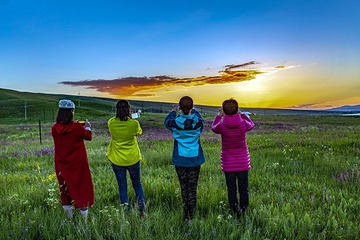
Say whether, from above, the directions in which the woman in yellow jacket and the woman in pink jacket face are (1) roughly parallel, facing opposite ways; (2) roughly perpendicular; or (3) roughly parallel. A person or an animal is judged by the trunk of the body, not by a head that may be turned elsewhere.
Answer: roughly parallel

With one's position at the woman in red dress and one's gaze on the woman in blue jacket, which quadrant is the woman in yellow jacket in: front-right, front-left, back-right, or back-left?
front-left

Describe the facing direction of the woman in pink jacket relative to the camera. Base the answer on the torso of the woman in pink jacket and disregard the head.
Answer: away from the camera

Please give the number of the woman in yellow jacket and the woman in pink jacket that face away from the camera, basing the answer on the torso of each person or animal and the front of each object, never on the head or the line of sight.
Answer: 2

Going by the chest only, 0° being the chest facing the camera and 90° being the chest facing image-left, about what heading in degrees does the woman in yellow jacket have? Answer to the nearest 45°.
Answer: approximately 180°

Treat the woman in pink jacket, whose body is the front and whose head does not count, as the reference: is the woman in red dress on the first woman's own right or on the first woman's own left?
on the first woman's own left

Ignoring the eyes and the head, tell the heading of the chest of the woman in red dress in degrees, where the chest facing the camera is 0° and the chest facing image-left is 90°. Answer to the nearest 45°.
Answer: approximately 225°

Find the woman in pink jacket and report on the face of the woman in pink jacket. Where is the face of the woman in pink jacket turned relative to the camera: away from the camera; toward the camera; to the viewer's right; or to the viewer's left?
away from the camera

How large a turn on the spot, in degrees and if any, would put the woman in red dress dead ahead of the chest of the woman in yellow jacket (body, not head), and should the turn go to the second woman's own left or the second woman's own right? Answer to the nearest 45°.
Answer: approximately 135° to the second woman's own left

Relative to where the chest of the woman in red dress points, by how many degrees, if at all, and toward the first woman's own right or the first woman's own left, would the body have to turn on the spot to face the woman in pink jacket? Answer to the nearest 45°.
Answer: approximately 45° to the first woman's own right
